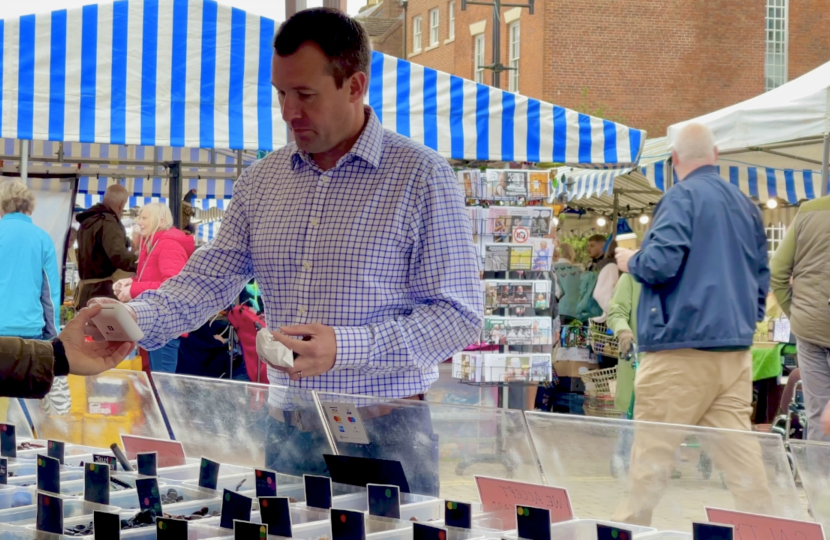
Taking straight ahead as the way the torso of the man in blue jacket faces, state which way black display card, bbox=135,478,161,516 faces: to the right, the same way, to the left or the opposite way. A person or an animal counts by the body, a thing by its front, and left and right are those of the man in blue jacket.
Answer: the opposite way

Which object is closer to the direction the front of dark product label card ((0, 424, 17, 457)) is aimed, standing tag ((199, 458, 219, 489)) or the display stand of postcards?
the standing tag

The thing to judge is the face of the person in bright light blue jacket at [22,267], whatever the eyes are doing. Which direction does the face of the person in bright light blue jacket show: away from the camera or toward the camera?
away from the camera

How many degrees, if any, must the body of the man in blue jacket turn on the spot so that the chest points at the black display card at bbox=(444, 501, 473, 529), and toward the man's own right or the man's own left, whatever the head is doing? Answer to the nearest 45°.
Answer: approximately 135° to the man's own left

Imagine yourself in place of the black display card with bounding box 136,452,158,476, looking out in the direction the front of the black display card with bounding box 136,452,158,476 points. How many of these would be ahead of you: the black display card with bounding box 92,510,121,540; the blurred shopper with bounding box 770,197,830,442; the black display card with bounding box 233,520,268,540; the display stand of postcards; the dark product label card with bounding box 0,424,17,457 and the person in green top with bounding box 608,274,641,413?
2

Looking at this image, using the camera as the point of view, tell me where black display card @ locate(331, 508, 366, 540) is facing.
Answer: facing the viewer

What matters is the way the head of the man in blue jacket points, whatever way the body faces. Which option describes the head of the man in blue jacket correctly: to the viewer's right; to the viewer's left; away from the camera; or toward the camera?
away from the camera
